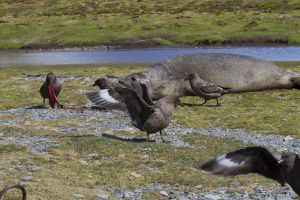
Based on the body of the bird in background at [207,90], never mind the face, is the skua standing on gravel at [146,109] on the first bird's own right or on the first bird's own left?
on the first bird's own left

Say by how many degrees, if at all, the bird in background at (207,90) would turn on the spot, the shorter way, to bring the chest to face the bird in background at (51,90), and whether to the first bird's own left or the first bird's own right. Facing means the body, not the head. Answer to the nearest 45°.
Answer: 0° — it already faces it

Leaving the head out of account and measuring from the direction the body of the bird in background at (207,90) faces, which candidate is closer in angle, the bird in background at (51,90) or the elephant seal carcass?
the bird in background

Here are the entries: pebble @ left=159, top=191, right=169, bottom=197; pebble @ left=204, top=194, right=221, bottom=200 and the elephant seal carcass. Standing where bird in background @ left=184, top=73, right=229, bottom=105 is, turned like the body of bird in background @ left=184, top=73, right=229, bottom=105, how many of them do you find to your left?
2

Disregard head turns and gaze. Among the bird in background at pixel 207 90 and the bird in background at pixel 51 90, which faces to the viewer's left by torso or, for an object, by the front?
the bird in background at pixel 207 90

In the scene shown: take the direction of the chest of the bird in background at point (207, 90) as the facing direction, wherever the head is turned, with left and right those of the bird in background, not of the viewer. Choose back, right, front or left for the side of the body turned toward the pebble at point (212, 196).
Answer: left

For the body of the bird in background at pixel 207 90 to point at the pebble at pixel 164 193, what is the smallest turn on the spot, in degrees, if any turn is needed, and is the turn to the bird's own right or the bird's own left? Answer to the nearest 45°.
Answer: approximately 90° to the bird's own left

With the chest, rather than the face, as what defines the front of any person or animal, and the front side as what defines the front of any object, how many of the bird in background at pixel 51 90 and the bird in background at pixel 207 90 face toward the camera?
1

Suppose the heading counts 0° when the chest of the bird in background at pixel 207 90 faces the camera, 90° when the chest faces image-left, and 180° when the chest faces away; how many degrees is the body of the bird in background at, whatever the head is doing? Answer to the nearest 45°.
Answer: approximately 90°
